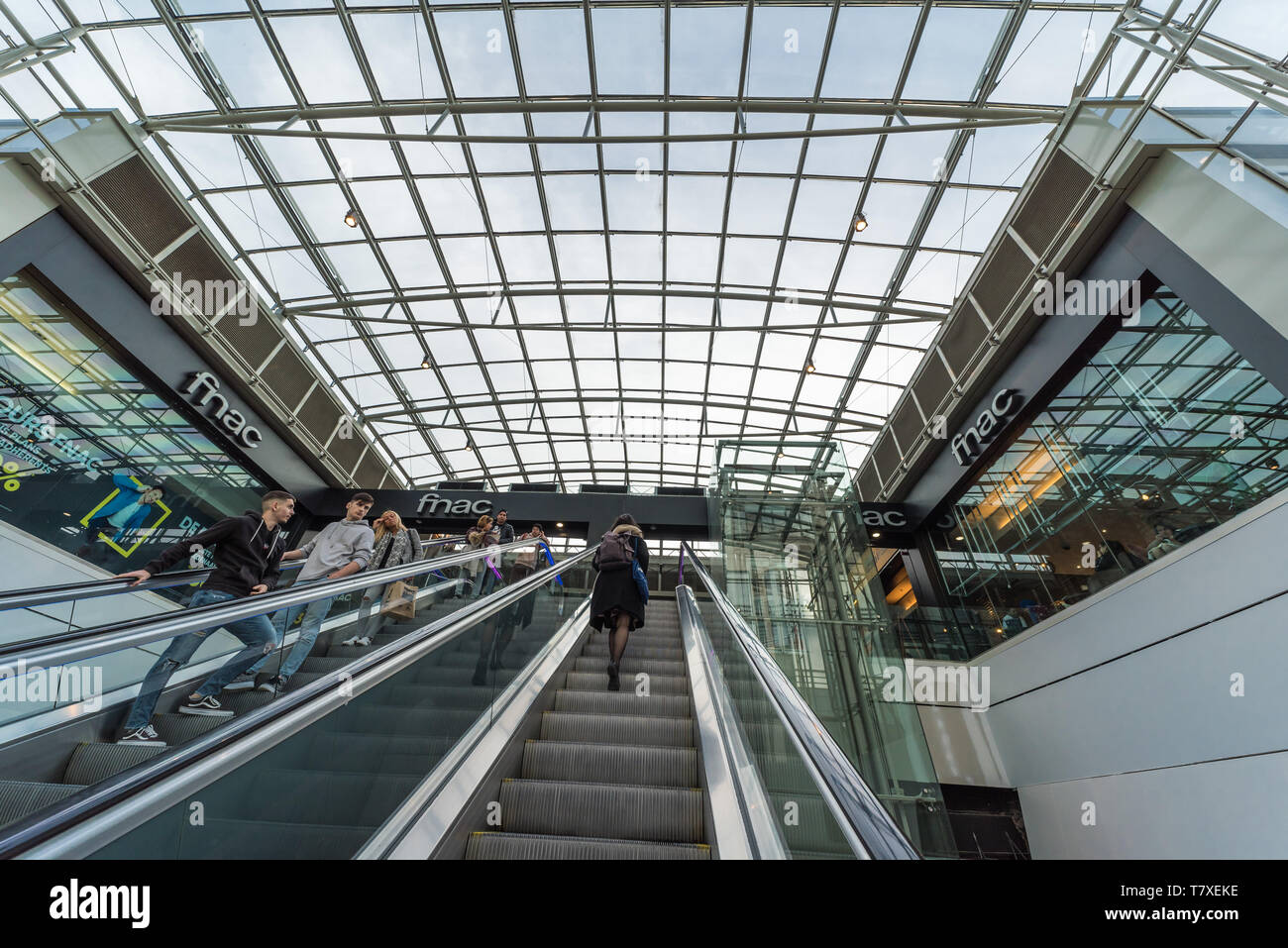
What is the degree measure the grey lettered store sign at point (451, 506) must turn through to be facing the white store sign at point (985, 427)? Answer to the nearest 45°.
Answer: approximately 45° to its left

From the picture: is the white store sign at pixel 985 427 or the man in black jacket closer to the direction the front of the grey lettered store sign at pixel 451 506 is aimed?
the man in black jacket

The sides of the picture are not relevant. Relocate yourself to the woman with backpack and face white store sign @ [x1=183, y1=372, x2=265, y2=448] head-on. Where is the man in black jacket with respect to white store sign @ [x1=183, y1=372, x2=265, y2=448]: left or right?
left

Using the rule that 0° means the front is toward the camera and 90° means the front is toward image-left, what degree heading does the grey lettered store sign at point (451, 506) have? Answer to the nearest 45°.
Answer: approximately 0°
